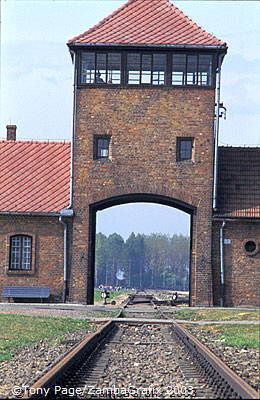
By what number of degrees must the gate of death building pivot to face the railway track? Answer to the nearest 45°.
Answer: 0° — it already faces it

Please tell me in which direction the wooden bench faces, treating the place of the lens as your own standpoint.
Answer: facing the viewer

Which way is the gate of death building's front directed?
toward the camera

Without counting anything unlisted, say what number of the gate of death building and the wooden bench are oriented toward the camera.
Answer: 2

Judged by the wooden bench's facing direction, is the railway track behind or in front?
in front
